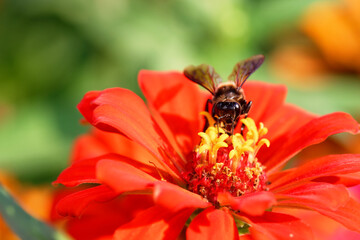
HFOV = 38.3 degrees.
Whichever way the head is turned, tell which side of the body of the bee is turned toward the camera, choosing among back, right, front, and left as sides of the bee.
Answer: front

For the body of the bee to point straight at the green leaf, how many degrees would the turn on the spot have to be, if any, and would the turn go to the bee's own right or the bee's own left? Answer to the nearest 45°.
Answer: approximately 45° to the bee's own right
